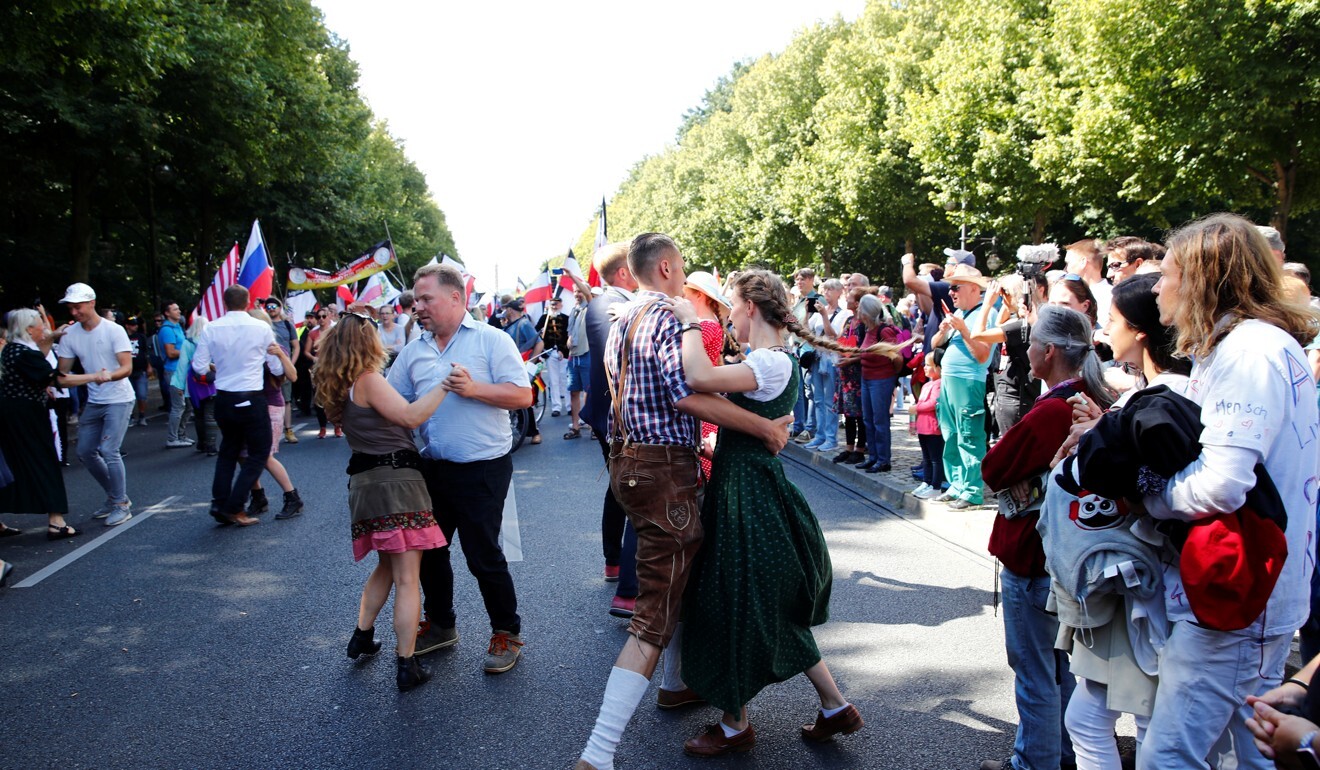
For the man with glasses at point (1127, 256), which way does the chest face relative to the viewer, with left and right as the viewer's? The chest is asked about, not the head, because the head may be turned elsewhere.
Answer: facing the viewer and to the left of the viewer

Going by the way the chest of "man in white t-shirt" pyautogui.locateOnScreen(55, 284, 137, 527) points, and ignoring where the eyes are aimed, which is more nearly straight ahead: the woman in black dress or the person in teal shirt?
the woman in black dress

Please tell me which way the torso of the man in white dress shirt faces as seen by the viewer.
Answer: away from the camera

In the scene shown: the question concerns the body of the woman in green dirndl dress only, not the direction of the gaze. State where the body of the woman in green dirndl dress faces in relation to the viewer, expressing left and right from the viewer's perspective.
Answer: facing to the left of the viewer

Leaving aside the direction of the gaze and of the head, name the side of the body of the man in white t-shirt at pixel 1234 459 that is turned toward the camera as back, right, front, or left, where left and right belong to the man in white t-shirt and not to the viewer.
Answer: left

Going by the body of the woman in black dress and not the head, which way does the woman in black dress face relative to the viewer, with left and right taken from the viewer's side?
facing to the right of the viewer

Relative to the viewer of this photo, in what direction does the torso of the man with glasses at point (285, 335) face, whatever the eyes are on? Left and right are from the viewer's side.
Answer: facing the viewer

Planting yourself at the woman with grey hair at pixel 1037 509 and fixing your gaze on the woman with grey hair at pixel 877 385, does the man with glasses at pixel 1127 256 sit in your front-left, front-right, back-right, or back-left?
front-right

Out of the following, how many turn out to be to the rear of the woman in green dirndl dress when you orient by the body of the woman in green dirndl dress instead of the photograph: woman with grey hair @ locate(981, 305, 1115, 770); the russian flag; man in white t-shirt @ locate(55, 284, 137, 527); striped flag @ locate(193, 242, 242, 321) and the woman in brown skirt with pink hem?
1

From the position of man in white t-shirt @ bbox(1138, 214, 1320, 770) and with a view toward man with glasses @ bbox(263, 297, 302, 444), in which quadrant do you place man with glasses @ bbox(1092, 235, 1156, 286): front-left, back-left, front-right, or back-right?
front-right

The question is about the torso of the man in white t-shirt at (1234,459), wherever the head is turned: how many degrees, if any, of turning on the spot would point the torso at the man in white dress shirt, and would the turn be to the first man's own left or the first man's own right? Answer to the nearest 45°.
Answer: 0° — they already face them

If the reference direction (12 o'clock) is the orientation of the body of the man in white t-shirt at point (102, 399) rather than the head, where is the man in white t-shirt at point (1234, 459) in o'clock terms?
the man in white t-shirt at point (1234, 459) is roughly at 10 o'clock from the man in white t-shirt at point (102, 399).

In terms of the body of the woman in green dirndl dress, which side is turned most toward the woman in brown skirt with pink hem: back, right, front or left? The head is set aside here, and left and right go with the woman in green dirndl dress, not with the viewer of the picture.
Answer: front

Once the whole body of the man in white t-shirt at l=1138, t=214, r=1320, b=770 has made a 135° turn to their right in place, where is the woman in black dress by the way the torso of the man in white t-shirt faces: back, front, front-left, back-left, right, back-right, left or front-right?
back-left

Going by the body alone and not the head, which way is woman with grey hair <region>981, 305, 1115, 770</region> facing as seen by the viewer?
to the viewer's left

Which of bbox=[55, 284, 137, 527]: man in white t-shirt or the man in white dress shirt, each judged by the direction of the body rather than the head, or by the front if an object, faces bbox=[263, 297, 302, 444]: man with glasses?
the man in white dress shirt

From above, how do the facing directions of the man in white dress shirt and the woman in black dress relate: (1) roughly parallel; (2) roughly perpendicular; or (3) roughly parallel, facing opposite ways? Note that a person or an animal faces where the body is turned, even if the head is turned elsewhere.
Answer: roughly perpendicular

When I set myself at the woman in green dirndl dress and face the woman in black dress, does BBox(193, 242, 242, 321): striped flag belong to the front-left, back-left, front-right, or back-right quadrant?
front-right

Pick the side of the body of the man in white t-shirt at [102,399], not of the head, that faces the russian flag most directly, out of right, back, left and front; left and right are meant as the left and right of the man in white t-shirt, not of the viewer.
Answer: back
